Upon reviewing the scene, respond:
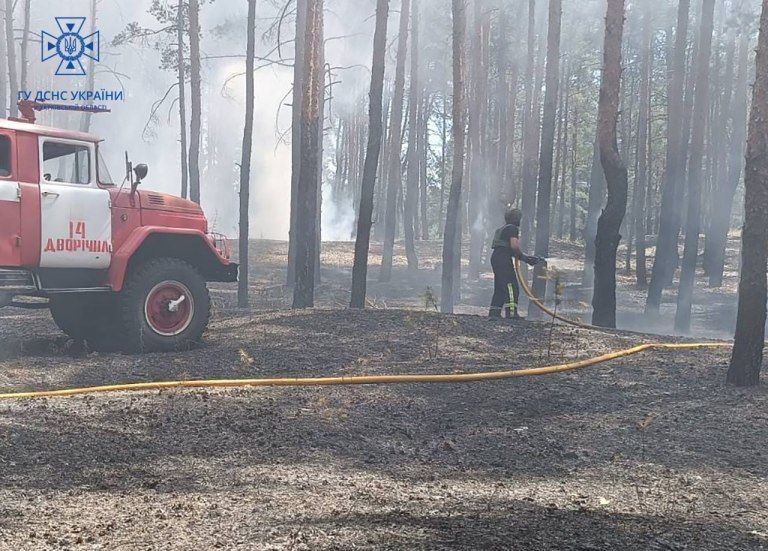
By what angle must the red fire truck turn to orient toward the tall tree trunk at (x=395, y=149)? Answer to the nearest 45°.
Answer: approximately 45° to its left

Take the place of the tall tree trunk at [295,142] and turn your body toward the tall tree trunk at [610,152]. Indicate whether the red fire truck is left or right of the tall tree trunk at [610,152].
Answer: right

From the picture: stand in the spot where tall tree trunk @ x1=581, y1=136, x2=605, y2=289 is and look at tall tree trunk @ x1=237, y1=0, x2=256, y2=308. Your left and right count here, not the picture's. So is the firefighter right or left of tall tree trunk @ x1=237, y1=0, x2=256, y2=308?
left

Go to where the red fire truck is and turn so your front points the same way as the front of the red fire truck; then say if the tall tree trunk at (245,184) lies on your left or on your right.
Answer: on your left

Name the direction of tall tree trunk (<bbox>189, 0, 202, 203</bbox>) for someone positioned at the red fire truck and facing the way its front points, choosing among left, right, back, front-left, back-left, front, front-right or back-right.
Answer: left

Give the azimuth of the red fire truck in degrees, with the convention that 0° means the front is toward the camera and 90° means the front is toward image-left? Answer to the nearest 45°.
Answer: approximately 270°

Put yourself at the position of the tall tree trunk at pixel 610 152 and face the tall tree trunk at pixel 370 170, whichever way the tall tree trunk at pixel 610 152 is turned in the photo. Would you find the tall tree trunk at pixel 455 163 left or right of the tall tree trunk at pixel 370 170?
right

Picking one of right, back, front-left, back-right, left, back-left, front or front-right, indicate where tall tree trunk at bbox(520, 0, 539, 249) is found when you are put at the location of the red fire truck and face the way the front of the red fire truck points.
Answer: front-left

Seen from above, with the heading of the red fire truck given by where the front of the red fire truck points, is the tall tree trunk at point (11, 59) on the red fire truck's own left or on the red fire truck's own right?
on the red fire truck's own left

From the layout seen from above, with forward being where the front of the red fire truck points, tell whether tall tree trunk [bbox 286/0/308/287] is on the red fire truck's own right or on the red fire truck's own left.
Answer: on the red fire truck's own left

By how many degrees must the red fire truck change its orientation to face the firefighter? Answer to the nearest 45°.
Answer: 0° — it already faces them
